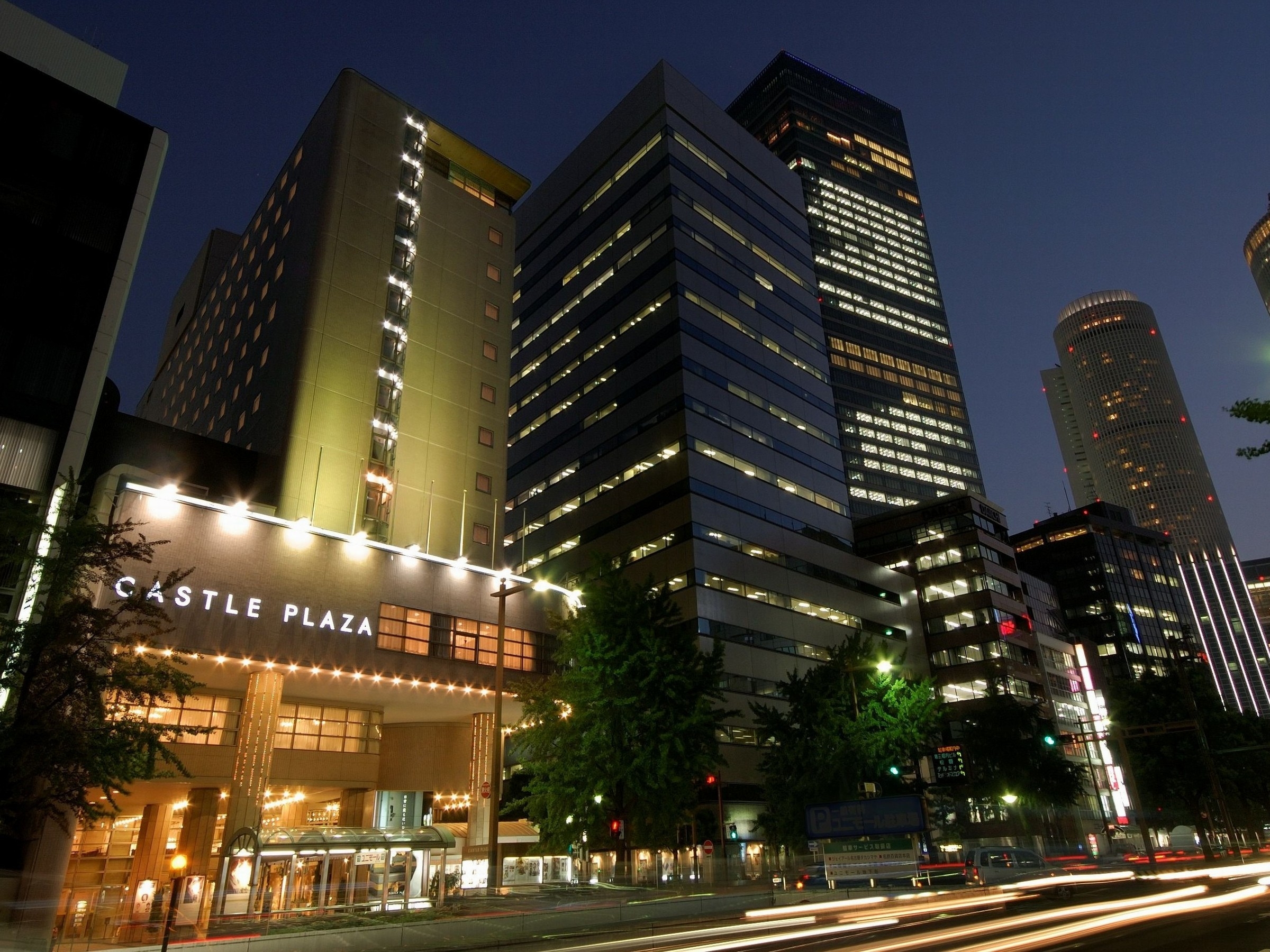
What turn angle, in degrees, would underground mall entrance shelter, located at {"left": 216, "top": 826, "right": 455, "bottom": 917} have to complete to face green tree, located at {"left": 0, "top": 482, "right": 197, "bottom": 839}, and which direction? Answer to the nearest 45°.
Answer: approximately 90° to its right

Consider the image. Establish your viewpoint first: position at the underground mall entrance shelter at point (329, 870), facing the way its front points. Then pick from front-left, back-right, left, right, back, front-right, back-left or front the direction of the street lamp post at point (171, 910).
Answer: front-right

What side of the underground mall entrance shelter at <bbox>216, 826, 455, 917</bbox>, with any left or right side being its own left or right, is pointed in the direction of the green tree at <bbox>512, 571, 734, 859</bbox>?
left

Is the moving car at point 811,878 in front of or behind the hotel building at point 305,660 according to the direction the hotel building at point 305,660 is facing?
in front

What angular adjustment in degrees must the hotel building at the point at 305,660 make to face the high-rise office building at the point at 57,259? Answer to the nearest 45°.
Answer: approximately 90° to its right
